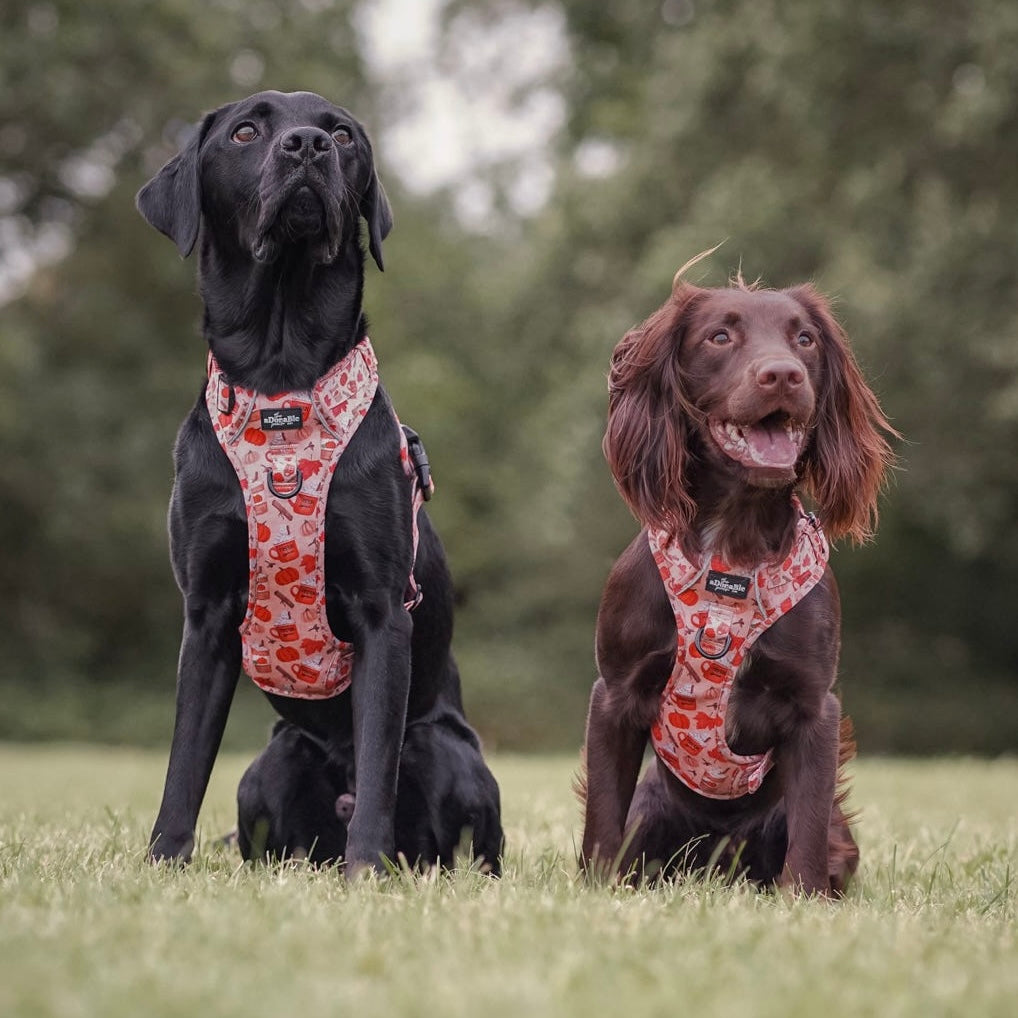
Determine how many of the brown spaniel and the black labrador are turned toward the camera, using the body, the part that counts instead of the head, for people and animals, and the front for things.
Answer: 2

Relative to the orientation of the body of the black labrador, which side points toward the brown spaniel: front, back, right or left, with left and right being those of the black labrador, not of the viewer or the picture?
left

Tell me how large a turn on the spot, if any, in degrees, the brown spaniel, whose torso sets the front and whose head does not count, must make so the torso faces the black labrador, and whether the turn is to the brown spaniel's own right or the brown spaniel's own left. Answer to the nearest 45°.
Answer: approximately 90° to the brown spaniel's own right

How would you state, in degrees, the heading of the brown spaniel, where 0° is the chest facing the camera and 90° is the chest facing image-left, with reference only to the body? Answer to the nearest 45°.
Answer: approximately 0°

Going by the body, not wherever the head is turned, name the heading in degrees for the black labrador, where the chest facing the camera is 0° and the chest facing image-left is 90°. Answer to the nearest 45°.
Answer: approximately 0°
